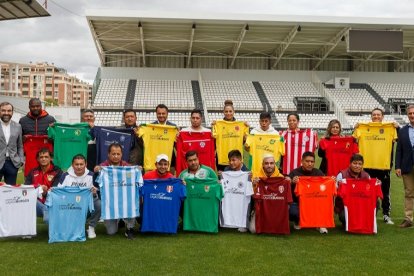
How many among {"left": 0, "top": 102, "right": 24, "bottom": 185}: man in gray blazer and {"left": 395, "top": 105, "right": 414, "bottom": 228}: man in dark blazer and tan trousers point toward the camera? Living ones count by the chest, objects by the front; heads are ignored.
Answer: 2

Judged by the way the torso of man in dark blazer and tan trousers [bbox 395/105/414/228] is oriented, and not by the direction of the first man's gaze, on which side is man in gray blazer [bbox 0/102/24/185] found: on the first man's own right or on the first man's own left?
on the first man's own right

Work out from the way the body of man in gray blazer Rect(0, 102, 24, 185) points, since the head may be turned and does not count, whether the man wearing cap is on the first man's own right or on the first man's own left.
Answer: on the first man's own left

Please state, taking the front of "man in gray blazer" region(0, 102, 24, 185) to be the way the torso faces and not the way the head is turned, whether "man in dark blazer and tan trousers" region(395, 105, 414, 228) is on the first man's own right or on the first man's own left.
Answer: on the first man's own left

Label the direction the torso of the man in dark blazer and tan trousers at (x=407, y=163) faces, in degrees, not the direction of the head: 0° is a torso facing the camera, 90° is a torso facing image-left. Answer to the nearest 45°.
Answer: approximately 0°

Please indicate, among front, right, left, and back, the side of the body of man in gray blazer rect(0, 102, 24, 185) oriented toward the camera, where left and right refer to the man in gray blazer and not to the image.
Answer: front

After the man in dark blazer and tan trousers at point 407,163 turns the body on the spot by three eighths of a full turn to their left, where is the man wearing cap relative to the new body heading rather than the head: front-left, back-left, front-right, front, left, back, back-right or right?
back
